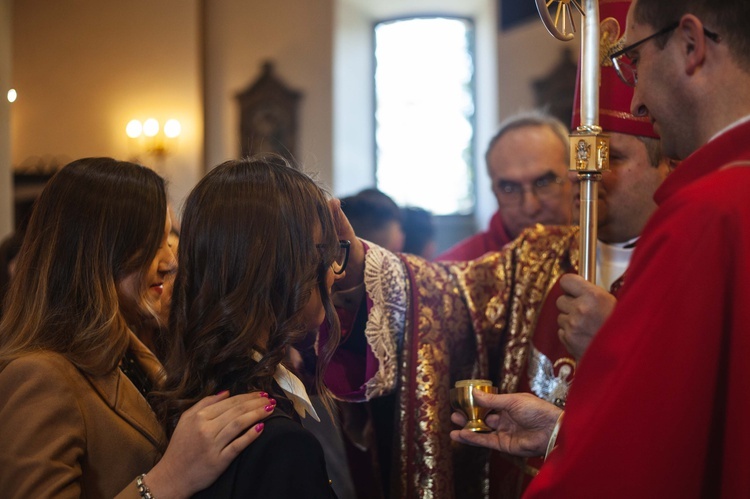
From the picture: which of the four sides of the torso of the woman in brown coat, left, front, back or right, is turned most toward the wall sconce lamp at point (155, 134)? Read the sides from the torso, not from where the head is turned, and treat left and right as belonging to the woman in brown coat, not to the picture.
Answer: left

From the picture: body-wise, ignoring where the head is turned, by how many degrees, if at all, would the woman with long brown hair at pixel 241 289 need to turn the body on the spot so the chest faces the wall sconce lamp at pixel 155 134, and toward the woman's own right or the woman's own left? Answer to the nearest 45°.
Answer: approximately 45° to the woman's own left

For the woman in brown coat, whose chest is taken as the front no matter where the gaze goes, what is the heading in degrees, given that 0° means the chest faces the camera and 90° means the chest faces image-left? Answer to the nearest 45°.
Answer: approximately 270°

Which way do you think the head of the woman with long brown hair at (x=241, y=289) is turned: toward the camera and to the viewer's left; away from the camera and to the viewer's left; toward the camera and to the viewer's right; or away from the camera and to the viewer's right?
away from the camera and to the viewer's right

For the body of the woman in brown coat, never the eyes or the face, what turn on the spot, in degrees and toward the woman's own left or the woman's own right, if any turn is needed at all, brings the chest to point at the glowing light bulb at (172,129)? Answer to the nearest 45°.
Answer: approximately 90° to the woman's own left

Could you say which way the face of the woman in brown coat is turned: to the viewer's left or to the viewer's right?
to the viewer's right

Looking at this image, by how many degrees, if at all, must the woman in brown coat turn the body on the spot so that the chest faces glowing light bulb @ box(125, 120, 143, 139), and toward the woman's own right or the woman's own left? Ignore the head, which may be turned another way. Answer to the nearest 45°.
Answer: approximately 90° to the woman's own left

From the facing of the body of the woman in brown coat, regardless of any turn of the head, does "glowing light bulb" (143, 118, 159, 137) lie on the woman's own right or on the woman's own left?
on the woman's own left
